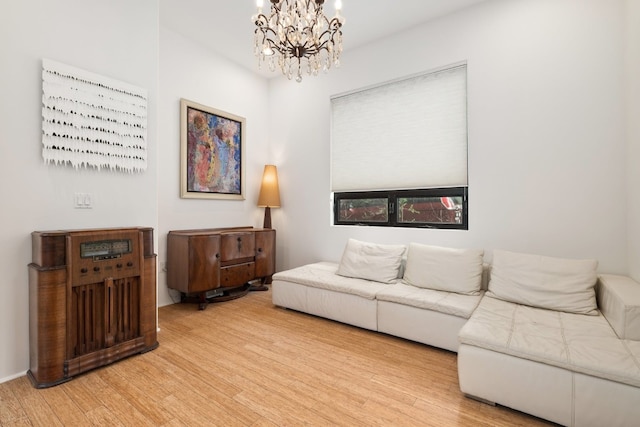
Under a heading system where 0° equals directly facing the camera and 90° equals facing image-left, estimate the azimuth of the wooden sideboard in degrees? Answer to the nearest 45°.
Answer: approximately 315°

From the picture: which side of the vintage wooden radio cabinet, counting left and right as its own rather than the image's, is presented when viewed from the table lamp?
left

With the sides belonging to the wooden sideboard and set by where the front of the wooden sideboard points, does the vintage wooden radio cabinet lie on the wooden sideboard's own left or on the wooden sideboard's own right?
on the wooden sideboard's own right

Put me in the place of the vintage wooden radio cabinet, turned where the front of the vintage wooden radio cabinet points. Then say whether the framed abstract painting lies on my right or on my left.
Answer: on my left

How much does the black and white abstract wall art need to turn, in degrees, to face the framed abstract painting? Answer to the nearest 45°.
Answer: approximately 90° to its left

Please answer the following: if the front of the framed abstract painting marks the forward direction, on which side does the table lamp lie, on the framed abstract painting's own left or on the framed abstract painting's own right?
on the framed abstract painting's own left

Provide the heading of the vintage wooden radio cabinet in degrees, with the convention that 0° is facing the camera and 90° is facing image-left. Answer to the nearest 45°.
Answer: approximately 315°

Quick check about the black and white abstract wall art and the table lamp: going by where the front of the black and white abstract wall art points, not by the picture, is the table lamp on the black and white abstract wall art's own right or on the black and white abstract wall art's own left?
on the black and white abstract wall art's own left
